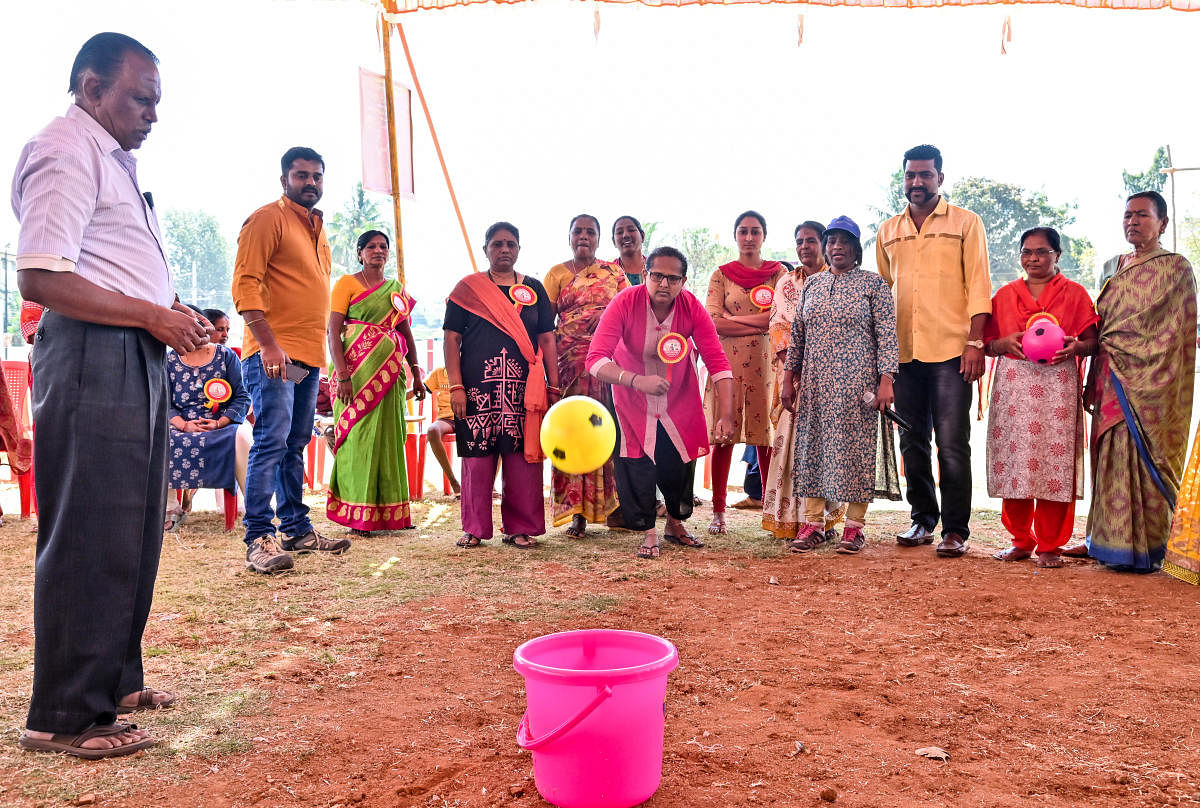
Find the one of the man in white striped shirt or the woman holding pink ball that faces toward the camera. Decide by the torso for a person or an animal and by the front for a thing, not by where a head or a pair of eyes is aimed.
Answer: the woman holding pink ball

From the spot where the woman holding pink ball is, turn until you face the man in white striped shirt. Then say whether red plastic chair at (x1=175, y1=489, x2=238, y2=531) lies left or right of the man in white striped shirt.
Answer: right

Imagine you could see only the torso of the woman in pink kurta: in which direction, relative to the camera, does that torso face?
toward the camera

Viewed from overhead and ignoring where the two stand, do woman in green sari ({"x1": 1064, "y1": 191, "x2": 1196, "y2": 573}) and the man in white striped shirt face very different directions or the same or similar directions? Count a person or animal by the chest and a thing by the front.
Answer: very different directions

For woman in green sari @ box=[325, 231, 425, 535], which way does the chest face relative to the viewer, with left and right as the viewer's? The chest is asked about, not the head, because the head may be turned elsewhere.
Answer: facing the viewer and to the right of the viewer

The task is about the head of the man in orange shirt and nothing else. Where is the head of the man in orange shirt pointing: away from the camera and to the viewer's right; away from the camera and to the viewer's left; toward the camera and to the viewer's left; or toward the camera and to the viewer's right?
toward the camera and to the viewer's right

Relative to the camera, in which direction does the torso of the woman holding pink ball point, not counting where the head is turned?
toward the camera

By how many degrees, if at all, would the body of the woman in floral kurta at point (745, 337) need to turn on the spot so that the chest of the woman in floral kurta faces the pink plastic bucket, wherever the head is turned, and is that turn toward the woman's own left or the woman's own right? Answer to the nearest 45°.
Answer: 0° — they already face it

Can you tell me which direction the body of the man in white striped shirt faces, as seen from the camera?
to the viewer's right

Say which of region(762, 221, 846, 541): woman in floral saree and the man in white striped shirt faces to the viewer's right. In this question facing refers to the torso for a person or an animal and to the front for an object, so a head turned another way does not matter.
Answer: the man in white striped shirt
